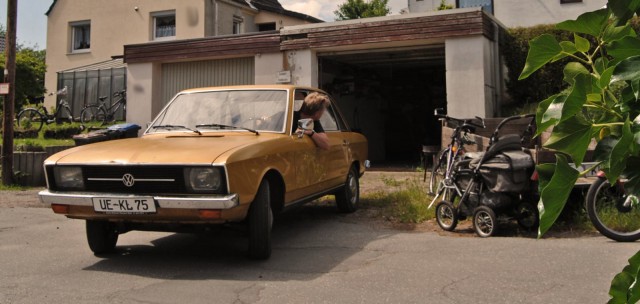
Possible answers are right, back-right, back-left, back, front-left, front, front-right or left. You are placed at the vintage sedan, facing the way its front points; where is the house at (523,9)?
back

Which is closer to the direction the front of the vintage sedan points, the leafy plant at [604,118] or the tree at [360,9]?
the leafy plant

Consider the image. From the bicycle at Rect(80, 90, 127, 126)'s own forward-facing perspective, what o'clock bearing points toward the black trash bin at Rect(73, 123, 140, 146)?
The black trash bin is roughly at 3 o'clock from the bicycle.

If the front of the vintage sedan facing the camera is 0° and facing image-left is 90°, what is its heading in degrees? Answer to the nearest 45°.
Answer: approximately 45°

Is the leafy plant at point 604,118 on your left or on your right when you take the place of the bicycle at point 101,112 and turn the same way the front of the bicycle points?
on your right

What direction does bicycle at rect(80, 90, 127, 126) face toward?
to the viewer's right

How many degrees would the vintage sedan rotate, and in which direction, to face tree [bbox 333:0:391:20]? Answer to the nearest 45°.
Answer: approximately 135° to its right

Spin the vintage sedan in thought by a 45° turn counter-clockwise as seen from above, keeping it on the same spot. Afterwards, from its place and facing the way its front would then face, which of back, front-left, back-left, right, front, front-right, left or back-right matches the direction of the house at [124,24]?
back

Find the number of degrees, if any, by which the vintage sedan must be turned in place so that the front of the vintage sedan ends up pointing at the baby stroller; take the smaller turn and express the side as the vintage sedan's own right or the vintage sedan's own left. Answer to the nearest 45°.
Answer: approximately 135° to the vintage sedan's own left
